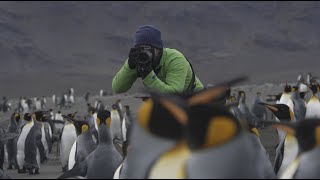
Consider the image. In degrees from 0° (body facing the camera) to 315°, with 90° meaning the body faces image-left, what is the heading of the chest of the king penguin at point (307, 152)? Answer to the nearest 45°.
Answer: approximately 90°

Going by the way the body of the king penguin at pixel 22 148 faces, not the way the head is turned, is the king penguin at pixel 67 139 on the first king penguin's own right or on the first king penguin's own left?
on the first king penguin's own left

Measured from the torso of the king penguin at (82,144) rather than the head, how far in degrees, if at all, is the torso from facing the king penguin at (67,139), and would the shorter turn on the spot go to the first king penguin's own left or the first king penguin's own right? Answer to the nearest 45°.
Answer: approximately 90° to the first king penguin's own right

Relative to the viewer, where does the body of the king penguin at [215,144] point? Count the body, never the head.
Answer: to the viewer's left

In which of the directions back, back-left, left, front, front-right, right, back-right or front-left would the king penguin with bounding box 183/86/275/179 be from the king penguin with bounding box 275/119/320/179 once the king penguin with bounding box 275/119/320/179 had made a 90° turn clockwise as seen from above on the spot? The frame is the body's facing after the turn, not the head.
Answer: back-left

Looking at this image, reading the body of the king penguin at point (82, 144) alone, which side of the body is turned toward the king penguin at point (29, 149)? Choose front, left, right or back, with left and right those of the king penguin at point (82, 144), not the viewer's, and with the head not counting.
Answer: front
